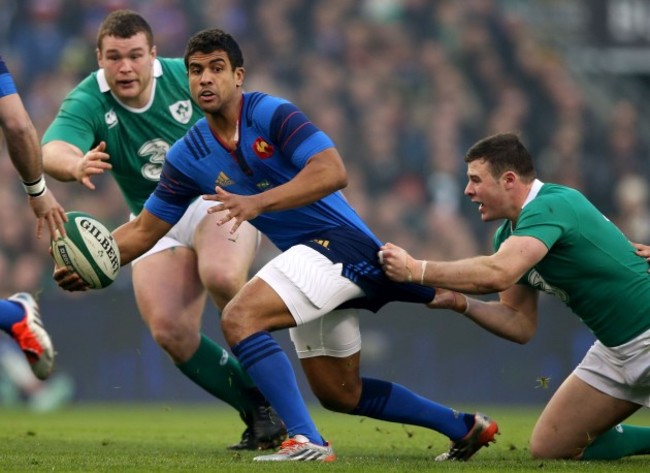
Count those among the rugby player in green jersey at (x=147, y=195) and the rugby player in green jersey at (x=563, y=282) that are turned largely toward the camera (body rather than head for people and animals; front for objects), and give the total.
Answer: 1

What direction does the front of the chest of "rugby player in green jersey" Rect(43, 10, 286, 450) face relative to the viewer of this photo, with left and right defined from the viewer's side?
facing the viewer

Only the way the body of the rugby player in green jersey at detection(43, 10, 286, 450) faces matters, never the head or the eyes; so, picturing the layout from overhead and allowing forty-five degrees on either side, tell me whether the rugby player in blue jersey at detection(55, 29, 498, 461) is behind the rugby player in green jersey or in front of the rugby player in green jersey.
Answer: in front

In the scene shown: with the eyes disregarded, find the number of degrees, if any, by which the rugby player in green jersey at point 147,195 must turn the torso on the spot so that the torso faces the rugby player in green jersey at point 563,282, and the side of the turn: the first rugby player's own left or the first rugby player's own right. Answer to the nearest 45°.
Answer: approximately 45° to the first rugby player's own left

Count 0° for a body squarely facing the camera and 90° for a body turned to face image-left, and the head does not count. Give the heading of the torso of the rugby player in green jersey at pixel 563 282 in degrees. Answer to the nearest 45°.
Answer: approximately 90°

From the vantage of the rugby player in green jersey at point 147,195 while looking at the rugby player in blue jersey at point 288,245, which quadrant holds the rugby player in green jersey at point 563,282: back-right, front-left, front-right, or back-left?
front-left

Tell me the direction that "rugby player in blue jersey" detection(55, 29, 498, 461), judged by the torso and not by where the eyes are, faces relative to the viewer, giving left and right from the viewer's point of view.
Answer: facing the viewer and to the left of the viewer

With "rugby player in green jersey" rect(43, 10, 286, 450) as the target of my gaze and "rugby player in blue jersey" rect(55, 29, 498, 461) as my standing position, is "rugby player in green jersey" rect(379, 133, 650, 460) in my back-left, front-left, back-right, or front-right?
back-right

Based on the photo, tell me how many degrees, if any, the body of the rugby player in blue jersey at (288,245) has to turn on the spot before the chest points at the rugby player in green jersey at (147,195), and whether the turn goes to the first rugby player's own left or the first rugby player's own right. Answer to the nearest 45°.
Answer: approximately 90° to the first rugby player's own right

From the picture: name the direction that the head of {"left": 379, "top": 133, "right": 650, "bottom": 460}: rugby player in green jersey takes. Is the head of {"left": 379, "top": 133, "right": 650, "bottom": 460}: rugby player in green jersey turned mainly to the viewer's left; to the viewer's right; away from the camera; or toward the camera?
to the viewer's left

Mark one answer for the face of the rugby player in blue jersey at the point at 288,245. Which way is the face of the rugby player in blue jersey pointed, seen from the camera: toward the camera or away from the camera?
toward the camera

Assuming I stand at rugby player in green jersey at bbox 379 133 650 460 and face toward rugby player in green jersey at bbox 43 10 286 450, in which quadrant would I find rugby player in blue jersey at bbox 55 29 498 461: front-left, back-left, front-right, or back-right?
front-left

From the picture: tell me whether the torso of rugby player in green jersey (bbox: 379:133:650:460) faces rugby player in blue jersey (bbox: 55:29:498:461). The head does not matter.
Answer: yes

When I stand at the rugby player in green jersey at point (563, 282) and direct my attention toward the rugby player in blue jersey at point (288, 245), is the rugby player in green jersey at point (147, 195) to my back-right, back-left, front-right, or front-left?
front-right

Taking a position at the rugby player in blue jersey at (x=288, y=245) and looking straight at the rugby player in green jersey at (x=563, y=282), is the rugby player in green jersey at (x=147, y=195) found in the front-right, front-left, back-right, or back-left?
back-left
